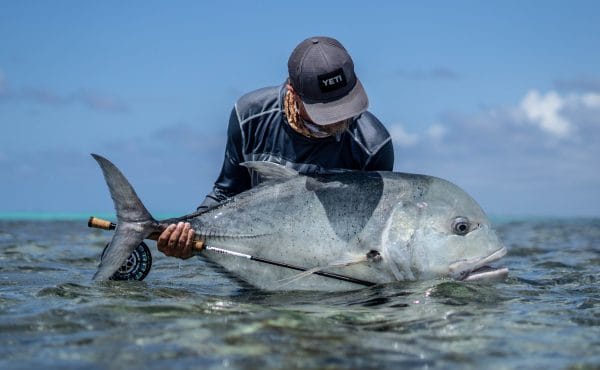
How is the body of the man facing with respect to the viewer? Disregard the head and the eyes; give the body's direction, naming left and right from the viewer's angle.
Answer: facing the viewer

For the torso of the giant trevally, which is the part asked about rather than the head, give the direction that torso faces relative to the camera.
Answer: to the viewer's right
